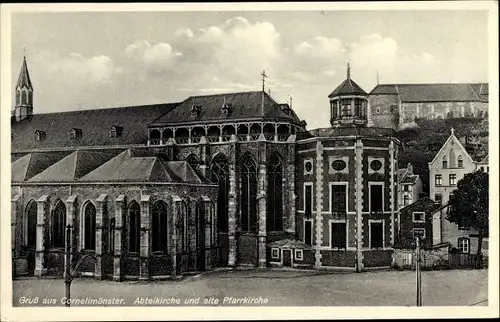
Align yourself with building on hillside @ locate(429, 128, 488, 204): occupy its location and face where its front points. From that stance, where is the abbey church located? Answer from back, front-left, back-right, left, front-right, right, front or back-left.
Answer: right

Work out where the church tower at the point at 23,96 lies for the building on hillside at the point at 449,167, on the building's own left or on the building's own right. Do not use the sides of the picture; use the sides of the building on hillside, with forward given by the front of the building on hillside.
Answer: on the building's own right

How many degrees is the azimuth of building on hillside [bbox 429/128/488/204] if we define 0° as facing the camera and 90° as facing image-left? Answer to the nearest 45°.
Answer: approximately 0°
